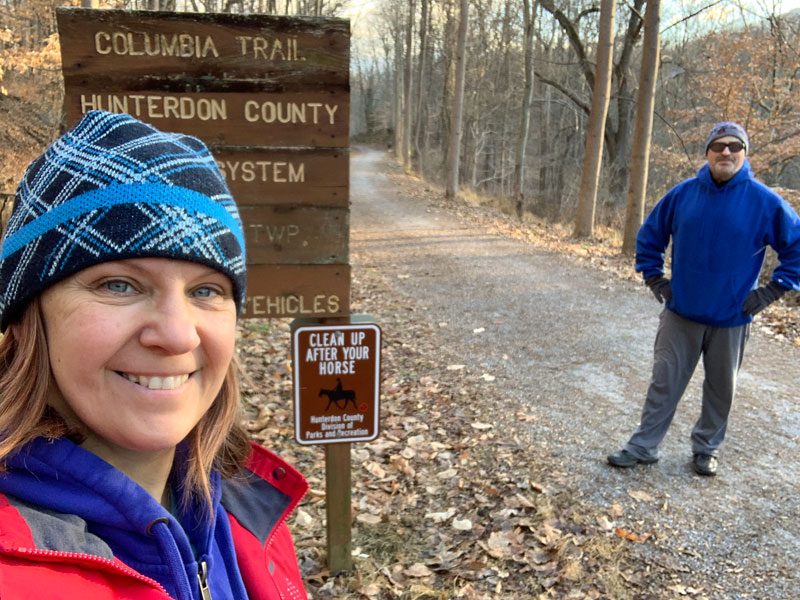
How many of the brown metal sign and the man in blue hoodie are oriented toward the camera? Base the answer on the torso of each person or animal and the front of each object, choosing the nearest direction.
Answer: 2

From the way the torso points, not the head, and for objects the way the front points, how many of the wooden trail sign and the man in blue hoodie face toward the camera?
2

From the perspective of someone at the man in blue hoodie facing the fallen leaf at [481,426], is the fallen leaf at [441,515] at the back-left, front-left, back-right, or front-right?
front-left

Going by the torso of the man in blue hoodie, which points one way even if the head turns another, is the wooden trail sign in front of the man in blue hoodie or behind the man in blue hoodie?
in front

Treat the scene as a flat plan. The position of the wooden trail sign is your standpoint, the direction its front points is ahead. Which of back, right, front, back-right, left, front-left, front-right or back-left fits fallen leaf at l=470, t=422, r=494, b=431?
back-left

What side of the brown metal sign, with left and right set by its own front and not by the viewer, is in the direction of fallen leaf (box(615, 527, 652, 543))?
left

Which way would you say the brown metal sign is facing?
toward the camera

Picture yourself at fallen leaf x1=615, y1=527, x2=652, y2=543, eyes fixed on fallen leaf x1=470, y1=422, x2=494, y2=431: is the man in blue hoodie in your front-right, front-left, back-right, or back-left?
front-right

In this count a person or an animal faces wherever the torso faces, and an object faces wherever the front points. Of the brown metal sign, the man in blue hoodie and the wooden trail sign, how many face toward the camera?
3
